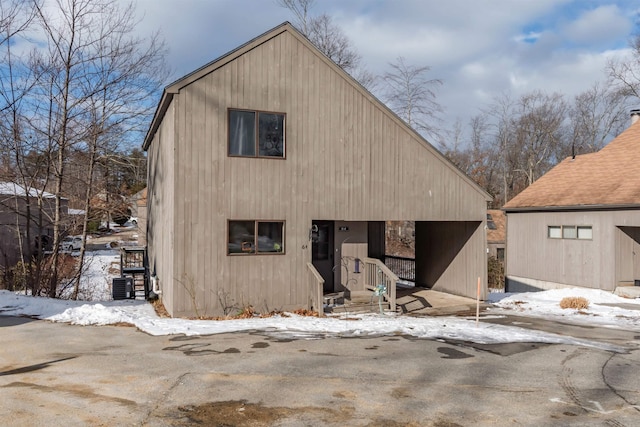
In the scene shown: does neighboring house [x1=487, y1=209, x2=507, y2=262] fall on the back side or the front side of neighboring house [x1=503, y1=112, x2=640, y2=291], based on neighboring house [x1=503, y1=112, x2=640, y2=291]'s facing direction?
on the back side

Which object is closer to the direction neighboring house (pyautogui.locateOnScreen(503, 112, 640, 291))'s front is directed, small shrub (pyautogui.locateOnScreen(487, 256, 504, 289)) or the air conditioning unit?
the air conditioning unit

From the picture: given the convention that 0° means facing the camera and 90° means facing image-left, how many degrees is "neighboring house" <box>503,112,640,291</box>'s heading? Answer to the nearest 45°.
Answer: approximately 0°

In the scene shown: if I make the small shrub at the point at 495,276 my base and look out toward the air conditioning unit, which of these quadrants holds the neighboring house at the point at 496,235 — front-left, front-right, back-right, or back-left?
back-right

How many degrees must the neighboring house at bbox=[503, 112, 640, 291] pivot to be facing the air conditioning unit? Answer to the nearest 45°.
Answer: approximately 45° to its right
